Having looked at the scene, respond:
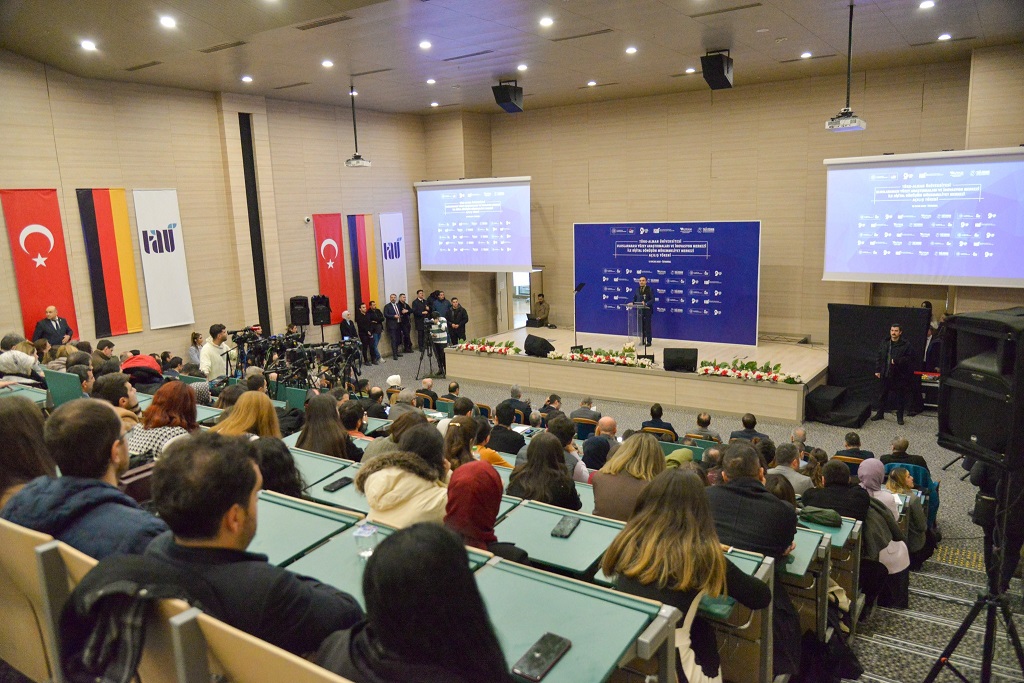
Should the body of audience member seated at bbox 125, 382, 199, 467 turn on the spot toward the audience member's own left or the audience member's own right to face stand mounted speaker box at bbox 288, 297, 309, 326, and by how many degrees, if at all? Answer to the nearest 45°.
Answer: approximately 45° to the audience member's own left

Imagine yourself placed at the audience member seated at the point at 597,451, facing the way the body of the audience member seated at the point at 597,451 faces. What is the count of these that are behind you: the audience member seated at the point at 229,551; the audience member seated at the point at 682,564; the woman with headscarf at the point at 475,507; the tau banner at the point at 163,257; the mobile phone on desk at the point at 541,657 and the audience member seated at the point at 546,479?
5

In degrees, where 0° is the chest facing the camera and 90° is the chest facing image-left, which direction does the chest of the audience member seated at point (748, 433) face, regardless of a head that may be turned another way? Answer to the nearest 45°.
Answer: approximately 180°

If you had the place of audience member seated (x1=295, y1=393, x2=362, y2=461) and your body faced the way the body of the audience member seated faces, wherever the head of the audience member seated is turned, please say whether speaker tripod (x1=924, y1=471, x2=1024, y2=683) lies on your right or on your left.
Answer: on your right

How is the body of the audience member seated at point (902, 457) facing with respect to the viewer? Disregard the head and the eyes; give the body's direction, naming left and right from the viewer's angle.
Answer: facing away from the viewer

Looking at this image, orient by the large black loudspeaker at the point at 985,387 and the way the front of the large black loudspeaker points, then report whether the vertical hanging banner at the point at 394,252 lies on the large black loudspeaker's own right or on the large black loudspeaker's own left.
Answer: on the large black loudspeaker's own right

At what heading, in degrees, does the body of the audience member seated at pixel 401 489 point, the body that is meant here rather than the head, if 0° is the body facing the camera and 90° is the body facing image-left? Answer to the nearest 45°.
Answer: approximately 225°

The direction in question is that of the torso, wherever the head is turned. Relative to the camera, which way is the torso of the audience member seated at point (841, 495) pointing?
away from the camera

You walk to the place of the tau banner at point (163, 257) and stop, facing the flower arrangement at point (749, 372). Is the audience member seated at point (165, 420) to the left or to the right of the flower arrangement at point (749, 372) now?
right

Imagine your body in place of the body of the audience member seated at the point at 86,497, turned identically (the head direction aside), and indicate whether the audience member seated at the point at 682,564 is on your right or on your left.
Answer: on your right

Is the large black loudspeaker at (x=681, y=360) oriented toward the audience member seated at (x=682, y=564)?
yes

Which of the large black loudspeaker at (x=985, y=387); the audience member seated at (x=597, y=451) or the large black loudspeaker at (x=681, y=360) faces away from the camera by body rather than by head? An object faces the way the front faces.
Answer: the audience member seated

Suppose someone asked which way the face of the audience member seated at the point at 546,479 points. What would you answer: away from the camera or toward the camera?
away from the camera

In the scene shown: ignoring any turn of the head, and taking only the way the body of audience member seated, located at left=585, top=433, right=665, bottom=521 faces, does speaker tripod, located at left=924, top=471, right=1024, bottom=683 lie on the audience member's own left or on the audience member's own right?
on the audience member's own right

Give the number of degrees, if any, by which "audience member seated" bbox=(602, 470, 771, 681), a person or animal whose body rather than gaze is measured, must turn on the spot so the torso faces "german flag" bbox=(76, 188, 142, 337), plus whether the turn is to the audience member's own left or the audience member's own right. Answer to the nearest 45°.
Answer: approximately 45° to the audience member's own left

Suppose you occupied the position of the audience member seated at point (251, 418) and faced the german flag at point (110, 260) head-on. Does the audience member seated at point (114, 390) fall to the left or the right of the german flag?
left

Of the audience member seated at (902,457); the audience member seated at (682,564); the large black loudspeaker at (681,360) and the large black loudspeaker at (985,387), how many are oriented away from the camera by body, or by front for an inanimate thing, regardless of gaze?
3
